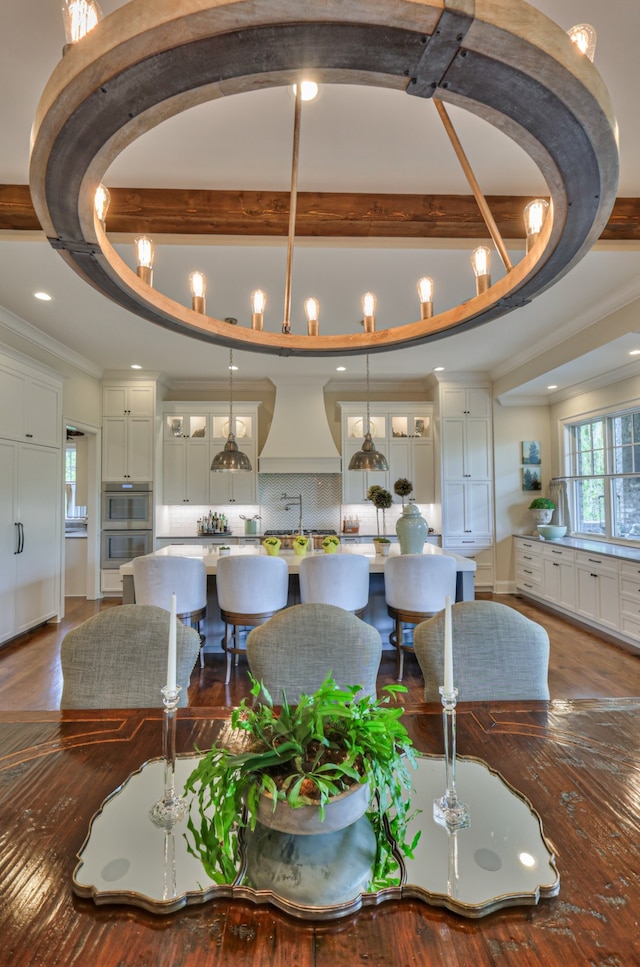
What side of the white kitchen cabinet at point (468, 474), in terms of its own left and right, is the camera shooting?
front

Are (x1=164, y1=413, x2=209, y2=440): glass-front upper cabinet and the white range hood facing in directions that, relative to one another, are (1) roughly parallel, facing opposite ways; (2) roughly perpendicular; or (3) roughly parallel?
roughly parallel

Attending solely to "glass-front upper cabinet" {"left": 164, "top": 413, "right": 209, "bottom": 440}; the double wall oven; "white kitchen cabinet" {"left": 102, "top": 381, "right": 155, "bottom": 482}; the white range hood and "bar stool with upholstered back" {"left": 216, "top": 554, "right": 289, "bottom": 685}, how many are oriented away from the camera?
1

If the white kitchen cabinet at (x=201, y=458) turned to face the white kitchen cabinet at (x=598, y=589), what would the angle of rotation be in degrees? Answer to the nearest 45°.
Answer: approximately 45° to its left

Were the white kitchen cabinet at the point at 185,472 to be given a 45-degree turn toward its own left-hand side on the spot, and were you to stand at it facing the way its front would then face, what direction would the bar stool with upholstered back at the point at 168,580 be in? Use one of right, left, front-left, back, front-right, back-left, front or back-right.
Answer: front-right

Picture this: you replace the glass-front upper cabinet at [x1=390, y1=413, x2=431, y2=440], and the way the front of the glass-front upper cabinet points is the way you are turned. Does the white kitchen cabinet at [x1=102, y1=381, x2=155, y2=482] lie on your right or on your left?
on your right

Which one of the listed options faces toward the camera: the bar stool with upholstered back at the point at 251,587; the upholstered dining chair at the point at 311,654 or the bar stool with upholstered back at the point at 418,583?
the upholstered dining chair

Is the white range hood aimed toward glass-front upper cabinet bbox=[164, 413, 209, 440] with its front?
no

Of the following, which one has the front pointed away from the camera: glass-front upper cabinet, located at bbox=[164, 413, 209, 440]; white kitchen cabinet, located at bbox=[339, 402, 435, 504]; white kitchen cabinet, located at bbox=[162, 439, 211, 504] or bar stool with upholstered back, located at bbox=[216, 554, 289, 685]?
the bar stool with upholstered back

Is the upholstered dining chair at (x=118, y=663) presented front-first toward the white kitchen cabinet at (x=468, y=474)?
no

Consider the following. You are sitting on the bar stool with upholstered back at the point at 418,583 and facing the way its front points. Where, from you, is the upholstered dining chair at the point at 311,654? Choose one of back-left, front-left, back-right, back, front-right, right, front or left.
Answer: back

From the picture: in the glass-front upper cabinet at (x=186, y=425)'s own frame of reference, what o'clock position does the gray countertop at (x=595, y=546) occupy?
The gray countertop is roughly at 10 o'clock from the glass-front upper cabinet.

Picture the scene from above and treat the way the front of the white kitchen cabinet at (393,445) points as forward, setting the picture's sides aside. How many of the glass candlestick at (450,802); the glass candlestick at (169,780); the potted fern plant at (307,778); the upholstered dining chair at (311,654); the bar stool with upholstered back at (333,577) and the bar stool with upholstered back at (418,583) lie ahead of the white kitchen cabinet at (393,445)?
6

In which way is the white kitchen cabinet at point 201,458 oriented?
toward the camera

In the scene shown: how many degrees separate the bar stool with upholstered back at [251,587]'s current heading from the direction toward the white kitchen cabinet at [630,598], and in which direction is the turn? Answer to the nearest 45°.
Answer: approximately 90° to its right

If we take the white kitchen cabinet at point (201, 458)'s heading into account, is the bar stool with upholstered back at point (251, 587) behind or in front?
in front
